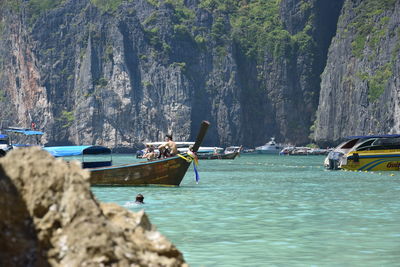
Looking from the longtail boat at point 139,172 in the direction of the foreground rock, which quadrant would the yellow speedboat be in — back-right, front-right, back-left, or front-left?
back-left

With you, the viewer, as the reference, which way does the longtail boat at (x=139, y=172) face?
facing to the right of the viewer

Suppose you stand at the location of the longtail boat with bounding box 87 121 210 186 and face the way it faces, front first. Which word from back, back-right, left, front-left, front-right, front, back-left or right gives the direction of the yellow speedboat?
front-left

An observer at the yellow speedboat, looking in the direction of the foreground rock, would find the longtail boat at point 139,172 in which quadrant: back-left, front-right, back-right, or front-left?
front-right

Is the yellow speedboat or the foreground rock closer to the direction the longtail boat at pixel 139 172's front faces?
the yellow speedboat

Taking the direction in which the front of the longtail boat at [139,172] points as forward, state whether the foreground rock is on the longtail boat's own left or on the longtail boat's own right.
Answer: on the longtail boat's own right

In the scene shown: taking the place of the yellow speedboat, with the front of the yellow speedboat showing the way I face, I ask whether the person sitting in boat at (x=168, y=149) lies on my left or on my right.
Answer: on my right
